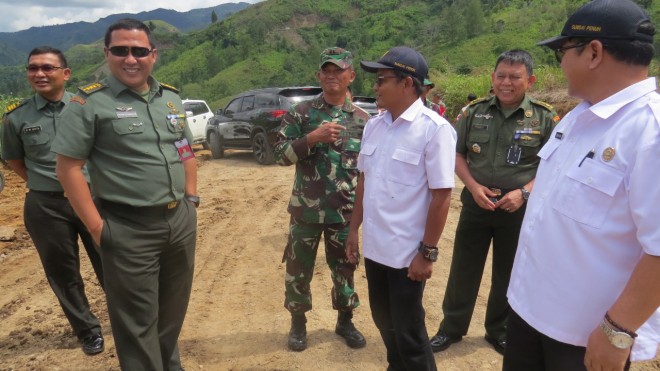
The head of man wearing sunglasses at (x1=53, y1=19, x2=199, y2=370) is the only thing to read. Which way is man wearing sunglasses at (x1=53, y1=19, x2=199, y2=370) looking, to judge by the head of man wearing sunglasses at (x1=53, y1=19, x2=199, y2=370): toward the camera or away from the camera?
toward the camera

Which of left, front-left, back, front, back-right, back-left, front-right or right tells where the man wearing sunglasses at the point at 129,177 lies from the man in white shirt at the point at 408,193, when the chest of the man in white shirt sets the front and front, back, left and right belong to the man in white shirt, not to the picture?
front-right

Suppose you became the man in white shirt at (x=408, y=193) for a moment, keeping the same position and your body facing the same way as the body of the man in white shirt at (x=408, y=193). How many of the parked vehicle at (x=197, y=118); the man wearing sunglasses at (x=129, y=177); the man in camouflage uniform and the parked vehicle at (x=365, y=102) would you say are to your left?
0

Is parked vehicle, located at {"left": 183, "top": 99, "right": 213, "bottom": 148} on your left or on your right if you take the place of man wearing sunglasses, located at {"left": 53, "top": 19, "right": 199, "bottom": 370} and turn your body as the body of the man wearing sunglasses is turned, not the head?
on your left

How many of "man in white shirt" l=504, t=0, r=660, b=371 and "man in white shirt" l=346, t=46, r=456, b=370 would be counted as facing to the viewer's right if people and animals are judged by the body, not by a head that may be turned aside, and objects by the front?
0

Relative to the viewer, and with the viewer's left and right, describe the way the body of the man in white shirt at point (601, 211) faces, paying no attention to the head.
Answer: facing the viewer and to the left of the viewer

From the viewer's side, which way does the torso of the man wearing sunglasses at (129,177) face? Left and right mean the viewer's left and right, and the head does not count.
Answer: facing the viewer and to the right of the viewer

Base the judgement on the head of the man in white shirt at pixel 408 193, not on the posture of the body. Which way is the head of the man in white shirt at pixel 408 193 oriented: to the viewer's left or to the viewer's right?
to the viewer's left

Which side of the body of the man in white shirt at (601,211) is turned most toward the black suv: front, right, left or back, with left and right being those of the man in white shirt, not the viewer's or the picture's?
right

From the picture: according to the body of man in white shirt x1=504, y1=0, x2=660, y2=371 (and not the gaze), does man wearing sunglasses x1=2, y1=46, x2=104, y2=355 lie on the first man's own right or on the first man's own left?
on the first man's own right

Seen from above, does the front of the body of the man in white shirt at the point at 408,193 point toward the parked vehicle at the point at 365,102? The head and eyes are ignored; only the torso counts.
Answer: no

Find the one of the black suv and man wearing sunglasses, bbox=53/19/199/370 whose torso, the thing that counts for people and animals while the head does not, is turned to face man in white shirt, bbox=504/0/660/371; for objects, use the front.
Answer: the man wearing sunglasses

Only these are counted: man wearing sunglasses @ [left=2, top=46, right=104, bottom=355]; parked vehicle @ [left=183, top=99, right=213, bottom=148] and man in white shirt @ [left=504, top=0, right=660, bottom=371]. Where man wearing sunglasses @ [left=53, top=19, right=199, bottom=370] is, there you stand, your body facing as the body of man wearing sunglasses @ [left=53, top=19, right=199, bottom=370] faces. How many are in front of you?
1

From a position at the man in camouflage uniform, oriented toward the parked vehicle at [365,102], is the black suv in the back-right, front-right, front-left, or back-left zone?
front-left
